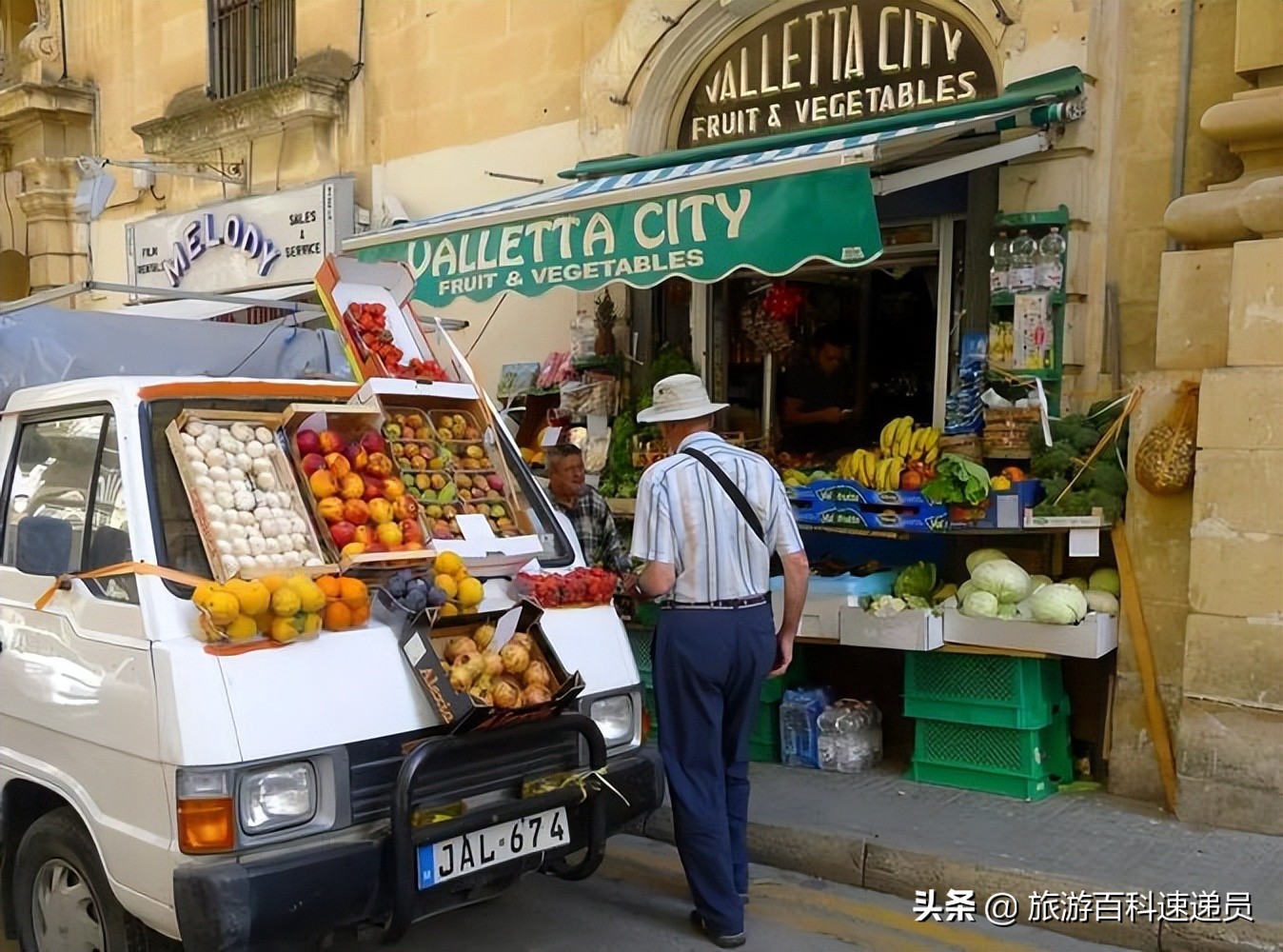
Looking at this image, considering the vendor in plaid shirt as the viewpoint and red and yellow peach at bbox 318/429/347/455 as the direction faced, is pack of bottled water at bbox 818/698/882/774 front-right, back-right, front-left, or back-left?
back-left

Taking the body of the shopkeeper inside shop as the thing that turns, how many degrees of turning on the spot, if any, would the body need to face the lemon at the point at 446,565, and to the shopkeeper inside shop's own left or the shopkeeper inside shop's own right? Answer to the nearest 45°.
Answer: approximately 45° to the shopkeeper inside shop's own right

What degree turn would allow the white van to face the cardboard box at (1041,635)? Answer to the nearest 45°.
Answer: approximately 45° to its left

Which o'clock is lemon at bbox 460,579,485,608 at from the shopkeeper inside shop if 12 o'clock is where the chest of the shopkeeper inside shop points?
The lemon is roughly at 2 o'clock from the shopkeeper inside shop.

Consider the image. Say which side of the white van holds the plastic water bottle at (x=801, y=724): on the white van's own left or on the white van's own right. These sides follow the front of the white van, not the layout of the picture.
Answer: on the white van's own left

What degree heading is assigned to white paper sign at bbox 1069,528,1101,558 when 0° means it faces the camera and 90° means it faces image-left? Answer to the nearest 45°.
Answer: approximately 0°

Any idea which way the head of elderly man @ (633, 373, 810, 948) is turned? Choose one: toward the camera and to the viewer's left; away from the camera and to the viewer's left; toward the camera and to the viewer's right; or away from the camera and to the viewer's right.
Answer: away from the camera and to the viewer's left

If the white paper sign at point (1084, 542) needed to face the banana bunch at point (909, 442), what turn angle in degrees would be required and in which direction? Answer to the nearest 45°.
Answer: approximately 135° to its right

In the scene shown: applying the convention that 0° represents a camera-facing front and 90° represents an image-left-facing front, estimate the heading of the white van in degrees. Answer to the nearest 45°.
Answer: approximately 315°

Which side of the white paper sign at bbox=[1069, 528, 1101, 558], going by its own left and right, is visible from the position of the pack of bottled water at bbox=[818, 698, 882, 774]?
right

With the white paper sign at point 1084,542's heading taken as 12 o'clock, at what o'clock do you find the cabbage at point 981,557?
The cabbage is roughly at 4 o'clock from the white paper sign.
